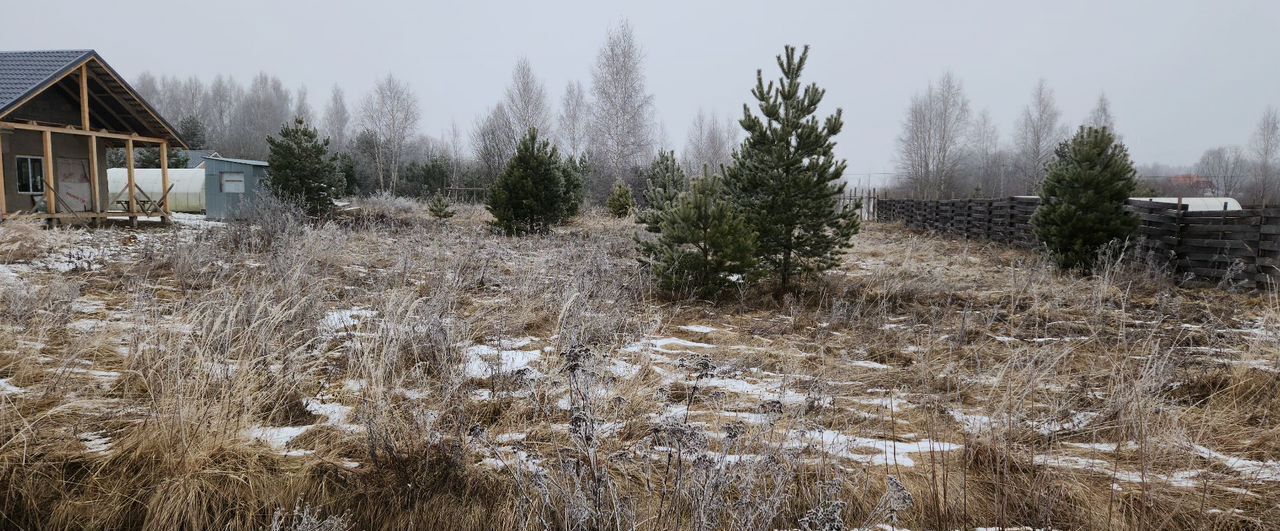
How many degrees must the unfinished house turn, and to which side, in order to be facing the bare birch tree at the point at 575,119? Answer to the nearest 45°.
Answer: approximately 90° to its left

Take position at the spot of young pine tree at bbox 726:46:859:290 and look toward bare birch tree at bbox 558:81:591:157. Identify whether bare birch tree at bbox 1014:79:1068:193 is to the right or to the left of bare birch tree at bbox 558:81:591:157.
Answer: right

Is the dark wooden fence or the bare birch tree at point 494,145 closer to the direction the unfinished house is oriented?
the dark wooden fence

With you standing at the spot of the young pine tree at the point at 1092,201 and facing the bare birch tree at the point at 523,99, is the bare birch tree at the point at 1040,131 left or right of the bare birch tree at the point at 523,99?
right

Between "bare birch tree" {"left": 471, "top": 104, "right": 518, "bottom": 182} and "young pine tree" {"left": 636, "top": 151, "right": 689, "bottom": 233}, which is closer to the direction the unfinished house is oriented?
the young pine tree

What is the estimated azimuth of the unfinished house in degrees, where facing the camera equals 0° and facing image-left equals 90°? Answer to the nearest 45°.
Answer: approximately 315°

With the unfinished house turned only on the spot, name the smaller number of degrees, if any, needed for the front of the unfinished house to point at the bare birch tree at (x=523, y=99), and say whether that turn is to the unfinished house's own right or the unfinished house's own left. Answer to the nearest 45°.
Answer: approximately 90° to the unfinished house's own left

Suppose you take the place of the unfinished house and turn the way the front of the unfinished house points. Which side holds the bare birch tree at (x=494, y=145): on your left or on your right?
on your left
